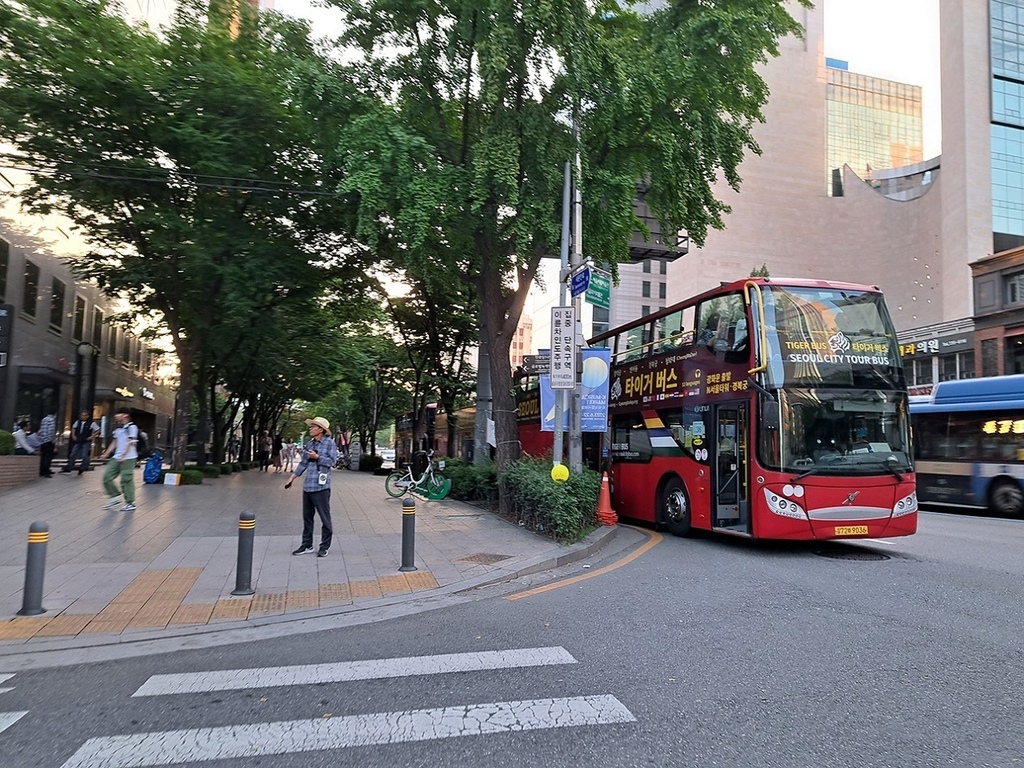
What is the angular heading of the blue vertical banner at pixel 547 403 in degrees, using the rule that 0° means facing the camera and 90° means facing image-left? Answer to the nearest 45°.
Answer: approximately 0°

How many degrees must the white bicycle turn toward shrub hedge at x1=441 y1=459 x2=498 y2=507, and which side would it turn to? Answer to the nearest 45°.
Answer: approximately 45° to its right

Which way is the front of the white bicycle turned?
to the viewer's right

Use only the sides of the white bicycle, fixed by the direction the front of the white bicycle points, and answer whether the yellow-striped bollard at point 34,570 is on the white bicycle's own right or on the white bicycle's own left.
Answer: on the white bicycle's own right

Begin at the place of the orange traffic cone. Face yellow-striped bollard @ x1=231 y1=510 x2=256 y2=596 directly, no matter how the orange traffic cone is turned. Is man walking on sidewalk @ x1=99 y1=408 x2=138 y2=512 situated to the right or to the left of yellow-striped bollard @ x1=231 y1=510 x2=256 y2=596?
right

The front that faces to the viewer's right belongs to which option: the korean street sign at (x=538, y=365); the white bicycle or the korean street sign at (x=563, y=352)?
the white bicycle

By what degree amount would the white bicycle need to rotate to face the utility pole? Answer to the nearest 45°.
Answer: approximately 45° to its right
